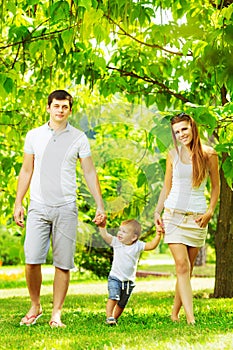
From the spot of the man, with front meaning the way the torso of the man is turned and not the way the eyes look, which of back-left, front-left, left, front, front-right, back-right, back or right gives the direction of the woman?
left

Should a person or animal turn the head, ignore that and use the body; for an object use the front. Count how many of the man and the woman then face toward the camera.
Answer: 2

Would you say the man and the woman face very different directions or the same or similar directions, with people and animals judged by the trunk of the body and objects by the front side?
same or similar directions

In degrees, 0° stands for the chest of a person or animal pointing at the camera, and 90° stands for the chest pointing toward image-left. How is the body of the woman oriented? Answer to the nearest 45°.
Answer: approximately 0°

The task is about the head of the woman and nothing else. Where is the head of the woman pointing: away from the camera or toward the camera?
toward the camera

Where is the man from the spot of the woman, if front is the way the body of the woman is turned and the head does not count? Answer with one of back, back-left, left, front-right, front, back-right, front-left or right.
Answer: right

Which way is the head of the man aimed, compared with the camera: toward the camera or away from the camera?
toward the camera

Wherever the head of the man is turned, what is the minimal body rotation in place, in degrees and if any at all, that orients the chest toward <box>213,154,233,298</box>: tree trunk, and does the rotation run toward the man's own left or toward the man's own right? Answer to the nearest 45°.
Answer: approximately 135° to the man's own left

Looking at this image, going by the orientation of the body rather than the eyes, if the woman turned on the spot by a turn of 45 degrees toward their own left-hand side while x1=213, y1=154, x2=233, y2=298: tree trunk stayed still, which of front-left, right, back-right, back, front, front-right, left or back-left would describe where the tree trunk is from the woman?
back-left

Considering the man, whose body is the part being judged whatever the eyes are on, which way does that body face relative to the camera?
toward the camera
